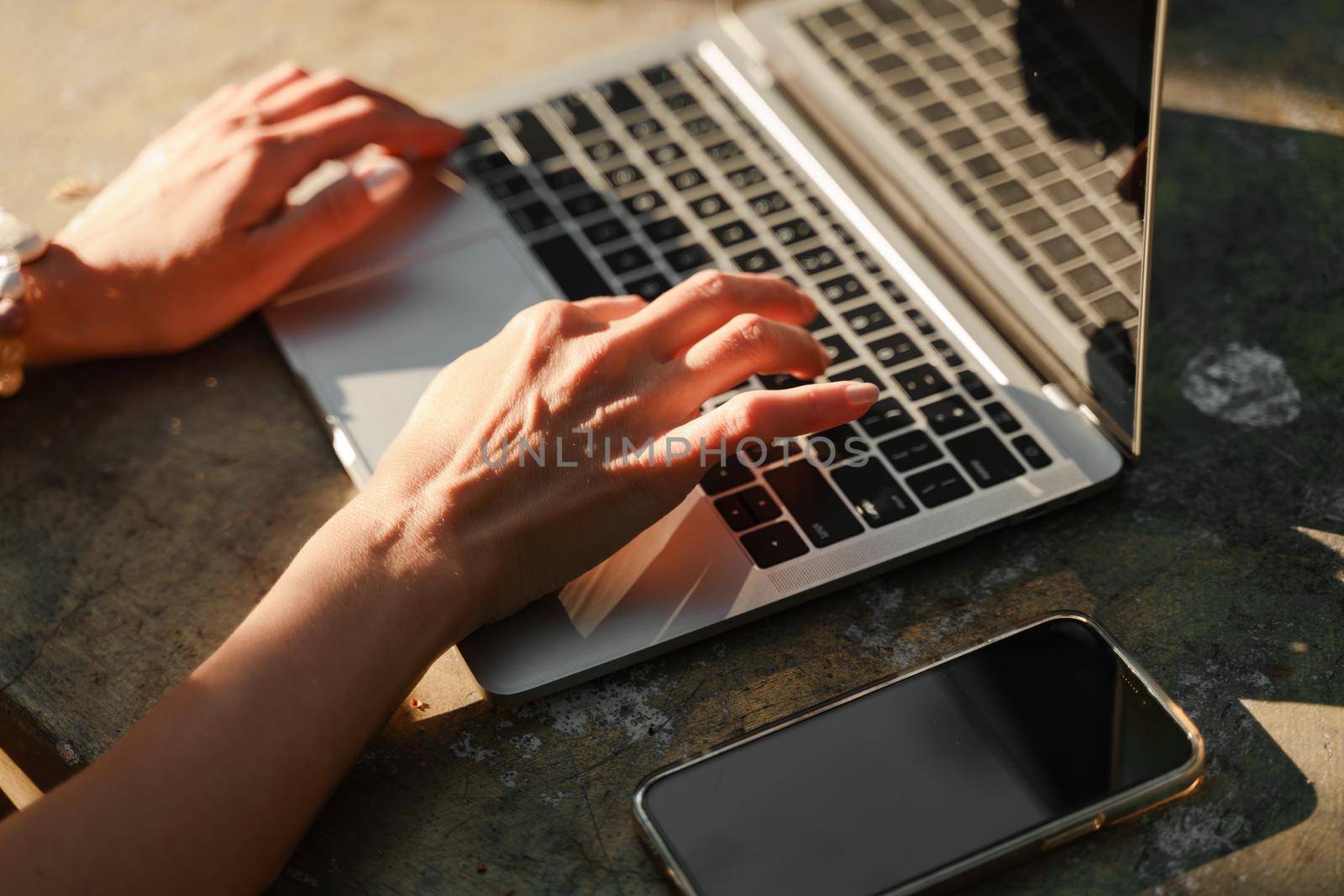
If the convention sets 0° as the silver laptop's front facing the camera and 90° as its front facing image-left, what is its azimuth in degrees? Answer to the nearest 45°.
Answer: approximately 45°
